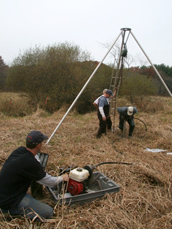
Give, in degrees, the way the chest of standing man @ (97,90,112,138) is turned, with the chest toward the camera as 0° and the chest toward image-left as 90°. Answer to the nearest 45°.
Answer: approximately 270°

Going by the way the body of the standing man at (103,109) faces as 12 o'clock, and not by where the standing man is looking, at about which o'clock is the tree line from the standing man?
The tree line is roughly at 8 o'clock from the standing man.
